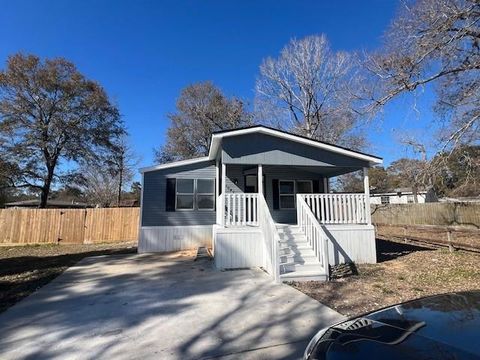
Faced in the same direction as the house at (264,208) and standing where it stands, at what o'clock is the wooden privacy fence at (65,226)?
The wooden privacy fence is roughly at 4 o'clock from the house.

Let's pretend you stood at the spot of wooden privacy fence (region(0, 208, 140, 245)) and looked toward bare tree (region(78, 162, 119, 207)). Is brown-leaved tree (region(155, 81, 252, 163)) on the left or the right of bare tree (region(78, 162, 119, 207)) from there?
right

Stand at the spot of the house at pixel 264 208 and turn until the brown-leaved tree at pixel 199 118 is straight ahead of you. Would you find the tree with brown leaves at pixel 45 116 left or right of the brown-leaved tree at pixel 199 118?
left

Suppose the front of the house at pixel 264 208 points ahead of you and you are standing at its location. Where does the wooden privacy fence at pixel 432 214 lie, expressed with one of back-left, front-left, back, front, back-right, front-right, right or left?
back-left

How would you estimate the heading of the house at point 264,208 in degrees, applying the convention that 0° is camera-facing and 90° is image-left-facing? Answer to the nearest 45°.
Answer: approximately 0°

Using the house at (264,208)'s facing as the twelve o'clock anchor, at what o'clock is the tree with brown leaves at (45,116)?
The tree with brown leaves is roughly at 4 o'clock from the house.

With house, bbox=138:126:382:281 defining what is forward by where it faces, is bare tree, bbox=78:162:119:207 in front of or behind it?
behind

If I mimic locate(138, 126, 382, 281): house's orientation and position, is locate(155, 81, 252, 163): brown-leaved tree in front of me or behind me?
behind

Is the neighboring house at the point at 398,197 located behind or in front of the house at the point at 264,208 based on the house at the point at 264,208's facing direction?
behind
